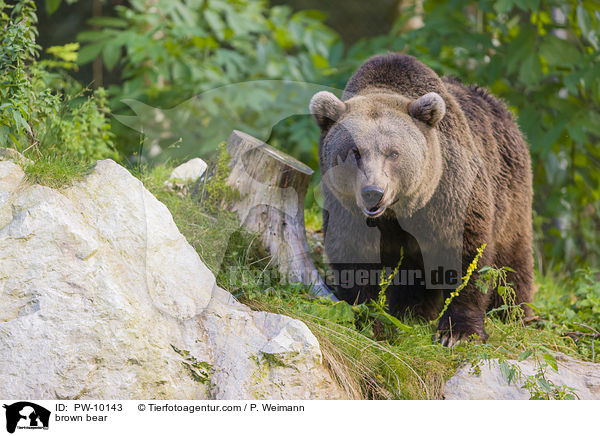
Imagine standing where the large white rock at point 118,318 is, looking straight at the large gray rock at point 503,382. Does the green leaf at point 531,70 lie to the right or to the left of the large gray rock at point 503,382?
left

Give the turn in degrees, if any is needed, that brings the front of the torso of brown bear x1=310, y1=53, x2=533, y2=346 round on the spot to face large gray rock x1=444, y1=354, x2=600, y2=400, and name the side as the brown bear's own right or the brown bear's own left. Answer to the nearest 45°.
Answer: approximately 90° to the brown bear's own left

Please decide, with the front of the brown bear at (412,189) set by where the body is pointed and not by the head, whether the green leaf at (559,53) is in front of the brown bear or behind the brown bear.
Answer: behind

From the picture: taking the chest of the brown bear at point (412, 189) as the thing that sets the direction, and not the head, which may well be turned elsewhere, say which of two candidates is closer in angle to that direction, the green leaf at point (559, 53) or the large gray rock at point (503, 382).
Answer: the large gray rock

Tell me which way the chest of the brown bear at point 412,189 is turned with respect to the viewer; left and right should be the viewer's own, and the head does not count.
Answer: facing the viewer and to the left of the viewer

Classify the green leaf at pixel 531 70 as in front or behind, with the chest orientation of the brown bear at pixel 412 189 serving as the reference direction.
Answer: behind

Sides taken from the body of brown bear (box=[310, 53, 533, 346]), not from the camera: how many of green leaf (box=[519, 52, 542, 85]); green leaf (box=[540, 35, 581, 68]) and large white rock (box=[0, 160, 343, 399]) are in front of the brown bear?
1

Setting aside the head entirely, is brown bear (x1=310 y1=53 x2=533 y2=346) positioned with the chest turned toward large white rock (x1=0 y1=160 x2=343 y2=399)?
yes

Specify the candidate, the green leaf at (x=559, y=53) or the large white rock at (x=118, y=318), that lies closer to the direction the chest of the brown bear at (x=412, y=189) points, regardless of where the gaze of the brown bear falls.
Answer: the large white rock

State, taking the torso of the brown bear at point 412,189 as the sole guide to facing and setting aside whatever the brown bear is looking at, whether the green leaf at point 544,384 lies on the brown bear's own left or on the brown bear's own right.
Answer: on the brown bear's own left

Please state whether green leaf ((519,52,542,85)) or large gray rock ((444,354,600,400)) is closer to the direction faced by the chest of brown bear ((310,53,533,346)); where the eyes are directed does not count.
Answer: the large gray rock
